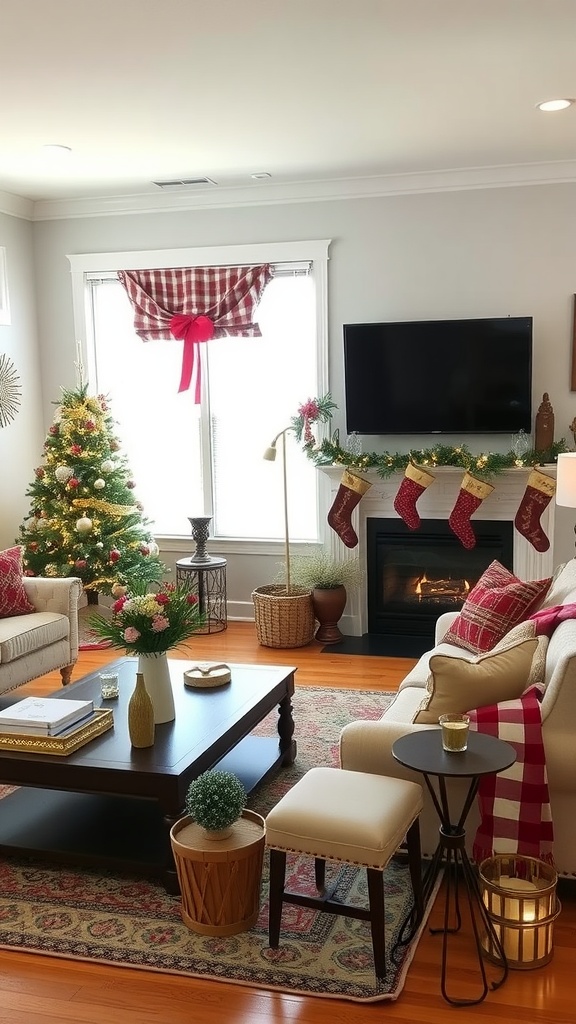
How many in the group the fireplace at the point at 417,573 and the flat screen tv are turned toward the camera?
2

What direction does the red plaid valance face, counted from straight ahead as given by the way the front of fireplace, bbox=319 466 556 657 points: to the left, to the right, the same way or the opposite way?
the same way

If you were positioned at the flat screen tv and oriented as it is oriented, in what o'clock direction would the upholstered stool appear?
The upholstered stool is roughly at 12 o'clock from the flat screen tv.

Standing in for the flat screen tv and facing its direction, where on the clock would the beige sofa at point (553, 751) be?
The beige sofa is roughly at 12 o'clock from the flat screen tv.

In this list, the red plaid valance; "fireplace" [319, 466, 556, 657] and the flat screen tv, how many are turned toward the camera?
3

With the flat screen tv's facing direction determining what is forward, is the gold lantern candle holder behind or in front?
in front

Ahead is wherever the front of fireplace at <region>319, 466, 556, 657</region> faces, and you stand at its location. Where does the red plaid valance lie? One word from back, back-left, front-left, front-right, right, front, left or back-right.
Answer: right

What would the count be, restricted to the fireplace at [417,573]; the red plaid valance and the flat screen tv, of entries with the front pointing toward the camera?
3

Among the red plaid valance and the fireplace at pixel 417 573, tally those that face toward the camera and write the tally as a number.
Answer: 2

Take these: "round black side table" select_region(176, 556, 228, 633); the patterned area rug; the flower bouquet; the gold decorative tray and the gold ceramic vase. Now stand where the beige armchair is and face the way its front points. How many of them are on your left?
1

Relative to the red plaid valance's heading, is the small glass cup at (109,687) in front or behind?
in front

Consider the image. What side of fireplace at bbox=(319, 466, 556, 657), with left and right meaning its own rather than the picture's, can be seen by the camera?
front

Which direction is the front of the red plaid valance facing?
toward the camera

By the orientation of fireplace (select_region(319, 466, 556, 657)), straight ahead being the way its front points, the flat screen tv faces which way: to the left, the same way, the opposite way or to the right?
the same way
